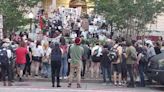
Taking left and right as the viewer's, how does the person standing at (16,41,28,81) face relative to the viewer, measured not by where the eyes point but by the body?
facing away from the viewer

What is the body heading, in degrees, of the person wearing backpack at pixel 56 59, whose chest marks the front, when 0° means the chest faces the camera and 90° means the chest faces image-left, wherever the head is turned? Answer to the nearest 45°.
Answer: approximately 180°

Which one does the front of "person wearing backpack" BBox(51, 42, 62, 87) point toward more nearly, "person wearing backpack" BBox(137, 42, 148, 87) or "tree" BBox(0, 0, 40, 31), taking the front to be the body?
the tree

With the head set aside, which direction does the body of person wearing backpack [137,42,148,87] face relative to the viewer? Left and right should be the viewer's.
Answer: facing away from the viewer and to the left of the viewer

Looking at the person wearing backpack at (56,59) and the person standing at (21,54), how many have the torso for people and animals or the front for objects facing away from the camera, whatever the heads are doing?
2

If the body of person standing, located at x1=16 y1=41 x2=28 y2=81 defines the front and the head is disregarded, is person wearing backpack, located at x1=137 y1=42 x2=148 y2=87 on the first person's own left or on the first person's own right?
on the first person's own right
